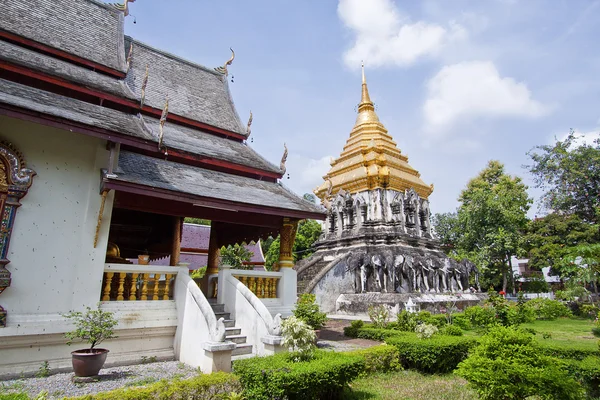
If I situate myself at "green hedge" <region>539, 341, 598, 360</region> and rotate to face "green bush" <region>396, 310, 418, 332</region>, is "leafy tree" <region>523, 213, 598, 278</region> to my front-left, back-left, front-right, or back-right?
front-right

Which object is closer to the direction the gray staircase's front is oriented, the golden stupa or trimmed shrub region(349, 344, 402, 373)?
the trimmed shrub

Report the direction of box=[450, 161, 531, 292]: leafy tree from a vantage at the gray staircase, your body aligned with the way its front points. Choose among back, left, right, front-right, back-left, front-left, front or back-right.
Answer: left

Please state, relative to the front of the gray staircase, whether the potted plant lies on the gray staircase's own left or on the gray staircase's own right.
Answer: on the gray staircase's own right

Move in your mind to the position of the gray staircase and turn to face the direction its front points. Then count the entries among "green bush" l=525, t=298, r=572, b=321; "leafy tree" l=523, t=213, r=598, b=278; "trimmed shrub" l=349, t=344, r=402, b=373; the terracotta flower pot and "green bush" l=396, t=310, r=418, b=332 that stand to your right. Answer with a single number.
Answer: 1

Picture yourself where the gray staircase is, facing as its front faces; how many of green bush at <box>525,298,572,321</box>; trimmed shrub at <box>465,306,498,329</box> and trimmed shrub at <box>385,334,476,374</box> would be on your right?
0

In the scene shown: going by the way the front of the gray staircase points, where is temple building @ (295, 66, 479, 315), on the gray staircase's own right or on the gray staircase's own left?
on the gray staircase's own left

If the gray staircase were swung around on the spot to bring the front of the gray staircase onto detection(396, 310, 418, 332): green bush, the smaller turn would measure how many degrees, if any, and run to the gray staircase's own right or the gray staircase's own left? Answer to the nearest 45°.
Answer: approximately 90° to the gray staircase's own left

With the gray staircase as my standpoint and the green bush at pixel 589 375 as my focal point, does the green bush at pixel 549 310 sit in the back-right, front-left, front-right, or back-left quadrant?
front-left

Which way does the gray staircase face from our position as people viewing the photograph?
facing the viewer and to the right of the viewer

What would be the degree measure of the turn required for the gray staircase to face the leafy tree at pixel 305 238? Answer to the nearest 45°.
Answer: approximately 135° to its left

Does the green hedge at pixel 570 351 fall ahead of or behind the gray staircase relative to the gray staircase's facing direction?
ahead

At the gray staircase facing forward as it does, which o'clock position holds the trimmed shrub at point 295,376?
The trimmed shrub is roughly at 1 o'clock from the gray staircase.

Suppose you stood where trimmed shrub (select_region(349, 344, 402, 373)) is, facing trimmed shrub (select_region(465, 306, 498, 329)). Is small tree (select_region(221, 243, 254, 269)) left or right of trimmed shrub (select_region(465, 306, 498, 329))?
left

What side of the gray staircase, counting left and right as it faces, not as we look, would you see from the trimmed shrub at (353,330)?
left

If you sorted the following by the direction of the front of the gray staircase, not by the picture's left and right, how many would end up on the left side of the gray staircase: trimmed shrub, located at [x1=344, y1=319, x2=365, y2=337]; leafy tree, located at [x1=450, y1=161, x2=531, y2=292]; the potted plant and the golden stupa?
3

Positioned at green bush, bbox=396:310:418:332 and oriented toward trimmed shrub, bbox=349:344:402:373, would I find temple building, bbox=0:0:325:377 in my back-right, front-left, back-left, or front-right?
front-right

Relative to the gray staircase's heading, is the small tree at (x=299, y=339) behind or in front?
in front

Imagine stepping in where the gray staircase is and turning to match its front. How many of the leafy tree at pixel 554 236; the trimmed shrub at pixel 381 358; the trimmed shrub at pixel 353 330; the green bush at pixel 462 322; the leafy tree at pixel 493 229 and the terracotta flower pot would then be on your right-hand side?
1

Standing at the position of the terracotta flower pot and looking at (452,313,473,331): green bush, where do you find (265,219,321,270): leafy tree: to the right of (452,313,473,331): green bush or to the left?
left
